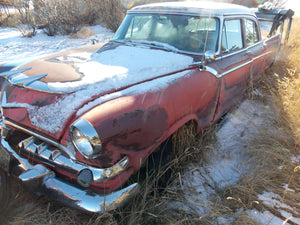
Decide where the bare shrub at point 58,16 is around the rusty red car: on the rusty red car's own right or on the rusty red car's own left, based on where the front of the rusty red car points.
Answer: on the rusty red car's own right

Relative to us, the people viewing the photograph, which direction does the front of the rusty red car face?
facing the viewer and to the left of the viewer

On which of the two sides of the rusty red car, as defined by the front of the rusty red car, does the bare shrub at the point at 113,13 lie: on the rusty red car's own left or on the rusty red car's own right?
on the rusty red car's own right
